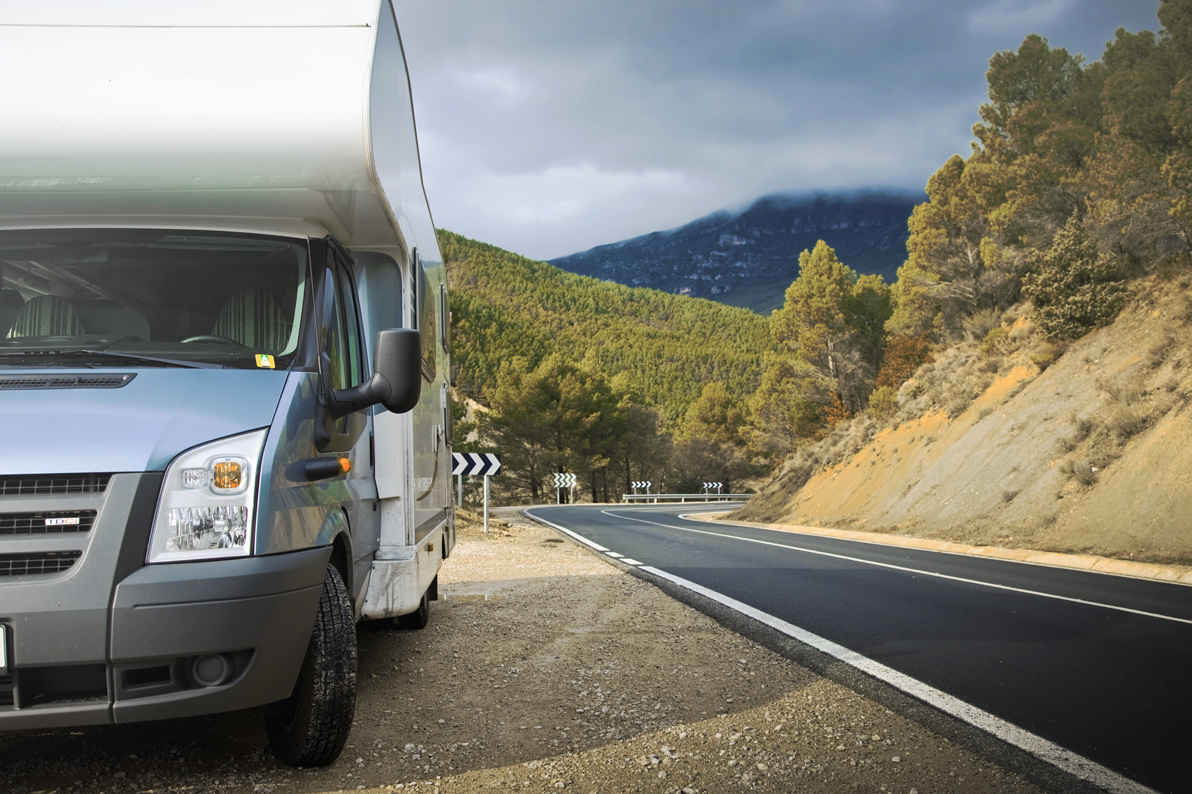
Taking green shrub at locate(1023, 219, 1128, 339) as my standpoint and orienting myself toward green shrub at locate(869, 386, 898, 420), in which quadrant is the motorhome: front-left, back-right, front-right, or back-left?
back-left

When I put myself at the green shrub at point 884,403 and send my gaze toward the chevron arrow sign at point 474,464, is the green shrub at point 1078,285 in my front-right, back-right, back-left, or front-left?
front-left

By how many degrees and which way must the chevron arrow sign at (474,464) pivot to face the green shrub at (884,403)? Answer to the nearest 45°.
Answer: approximately 135° to its left

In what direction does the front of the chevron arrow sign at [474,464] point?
toward the camera

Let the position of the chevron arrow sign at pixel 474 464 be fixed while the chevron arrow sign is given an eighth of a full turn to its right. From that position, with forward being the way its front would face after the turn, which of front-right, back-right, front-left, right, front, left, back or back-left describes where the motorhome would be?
front-left

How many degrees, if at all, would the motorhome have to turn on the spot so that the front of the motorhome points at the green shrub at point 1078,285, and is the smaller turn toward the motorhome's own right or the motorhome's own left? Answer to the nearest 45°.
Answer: approximately 135° to the motorhome's own left

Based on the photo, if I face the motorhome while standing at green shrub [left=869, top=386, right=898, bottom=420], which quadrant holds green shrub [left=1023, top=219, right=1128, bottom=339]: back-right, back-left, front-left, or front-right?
front-left

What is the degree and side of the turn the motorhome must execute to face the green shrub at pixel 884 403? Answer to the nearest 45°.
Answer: approximately 135° to its left

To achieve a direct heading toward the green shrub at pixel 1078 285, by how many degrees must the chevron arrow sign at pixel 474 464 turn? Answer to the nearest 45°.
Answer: approximately 90° to its left

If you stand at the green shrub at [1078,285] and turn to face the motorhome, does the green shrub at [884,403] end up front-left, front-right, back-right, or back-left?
back-right
